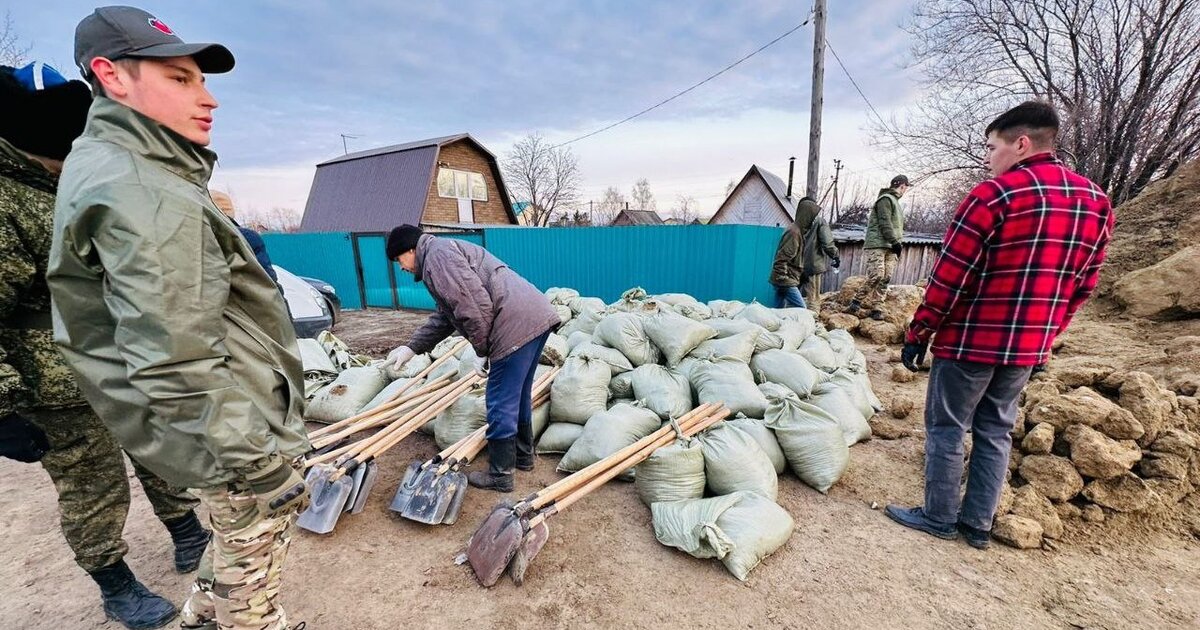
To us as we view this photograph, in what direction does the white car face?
facing to the right of the viewer

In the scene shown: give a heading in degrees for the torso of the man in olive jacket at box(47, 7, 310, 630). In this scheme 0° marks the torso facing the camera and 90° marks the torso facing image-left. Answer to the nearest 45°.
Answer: approximately 270°

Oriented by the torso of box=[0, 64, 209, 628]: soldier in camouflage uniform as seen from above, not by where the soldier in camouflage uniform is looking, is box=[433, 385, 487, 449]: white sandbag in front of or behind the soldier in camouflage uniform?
in front

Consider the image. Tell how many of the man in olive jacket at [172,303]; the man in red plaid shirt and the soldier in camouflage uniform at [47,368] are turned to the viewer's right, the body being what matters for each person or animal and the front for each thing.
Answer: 2

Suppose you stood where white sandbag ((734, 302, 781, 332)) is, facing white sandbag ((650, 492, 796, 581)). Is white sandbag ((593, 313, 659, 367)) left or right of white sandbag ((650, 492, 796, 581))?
right

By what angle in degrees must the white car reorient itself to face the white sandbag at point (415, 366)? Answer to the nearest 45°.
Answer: approximately 90° to its right

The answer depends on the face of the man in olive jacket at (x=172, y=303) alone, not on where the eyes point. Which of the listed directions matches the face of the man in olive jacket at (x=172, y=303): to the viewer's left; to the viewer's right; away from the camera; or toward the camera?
to the viewer's right

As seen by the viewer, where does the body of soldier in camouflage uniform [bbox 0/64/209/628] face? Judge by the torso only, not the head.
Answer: to the viewer's right

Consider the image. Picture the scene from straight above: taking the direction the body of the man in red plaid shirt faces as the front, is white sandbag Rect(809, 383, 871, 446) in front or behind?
in front
